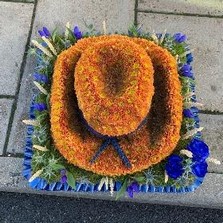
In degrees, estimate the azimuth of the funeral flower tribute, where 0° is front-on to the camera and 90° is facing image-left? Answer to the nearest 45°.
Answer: approximately 0°
